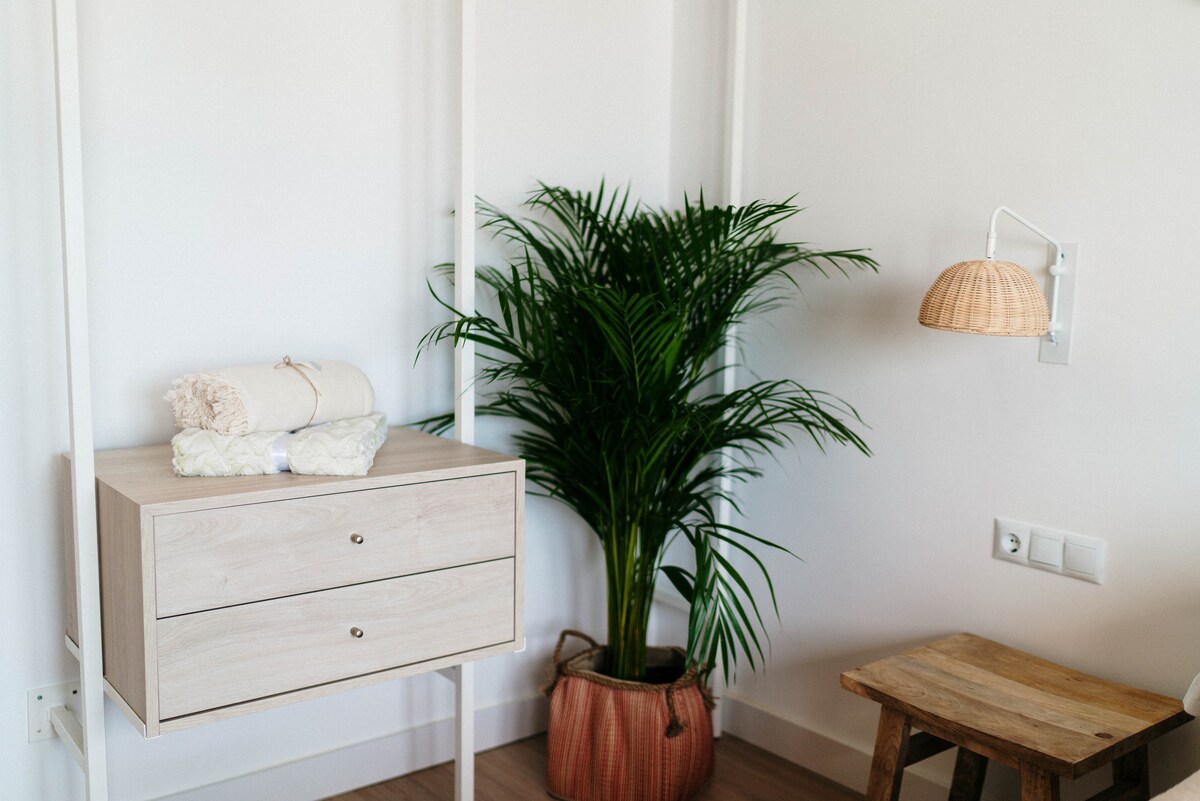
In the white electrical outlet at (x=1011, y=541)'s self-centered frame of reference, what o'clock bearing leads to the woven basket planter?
The woven basket planter is roughly at 1 o'clock from the white electrical outlet.

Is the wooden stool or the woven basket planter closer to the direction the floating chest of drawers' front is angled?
the wooden stool

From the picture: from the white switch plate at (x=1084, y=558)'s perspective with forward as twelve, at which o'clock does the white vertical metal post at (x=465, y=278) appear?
The white vertical metal post is roughly at 1 o'clock from the white switch plate.

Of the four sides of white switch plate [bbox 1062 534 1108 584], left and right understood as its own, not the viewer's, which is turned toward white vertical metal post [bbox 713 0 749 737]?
right

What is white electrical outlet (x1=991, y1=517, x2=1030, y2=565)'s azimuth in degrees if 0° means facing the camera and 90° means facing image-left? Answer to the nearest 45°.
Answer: approximately 45°

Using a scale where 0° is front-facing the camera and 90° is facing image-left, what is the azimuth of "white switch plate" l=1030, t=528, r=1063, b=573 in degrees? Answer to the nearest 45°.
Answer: approximately 45°
